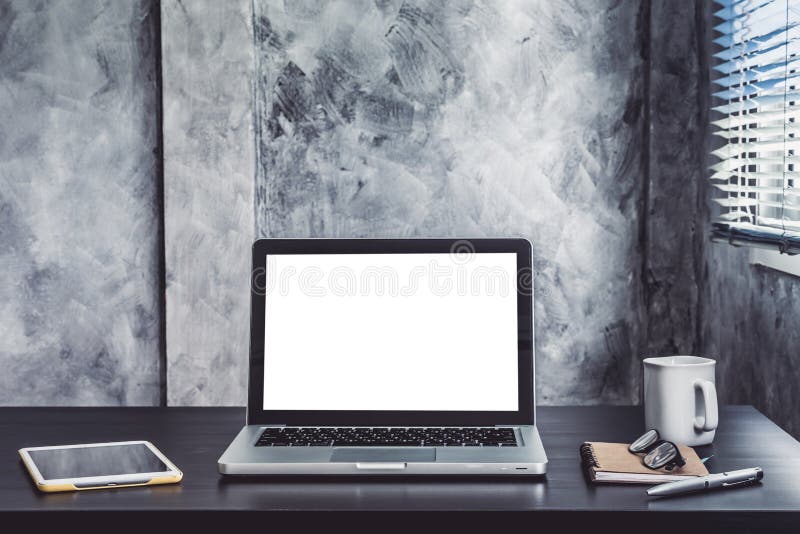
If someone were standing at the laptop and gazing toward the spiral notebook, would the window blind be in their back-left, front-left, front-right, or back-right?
front-left

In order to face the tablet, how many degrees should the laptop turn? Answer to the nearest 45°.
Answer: approximately 90° to its right

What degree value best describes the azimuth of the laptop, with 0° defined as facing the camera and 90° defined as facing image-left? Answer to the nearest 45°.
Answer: approximately 0°

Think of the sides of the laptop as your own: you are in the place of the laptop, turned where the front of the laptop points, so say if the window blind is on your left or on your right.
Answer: on your left

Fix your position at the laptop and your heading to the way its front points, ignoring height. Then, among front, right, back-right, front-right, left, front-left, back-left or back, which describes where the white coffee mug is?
left

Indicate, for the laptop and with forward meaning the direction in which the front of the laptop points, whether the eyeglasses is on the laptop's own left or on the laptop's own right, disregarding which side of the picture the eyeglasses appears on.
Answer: on the laptop's own left

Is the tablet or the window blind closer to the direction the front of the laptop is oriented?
the tablet
